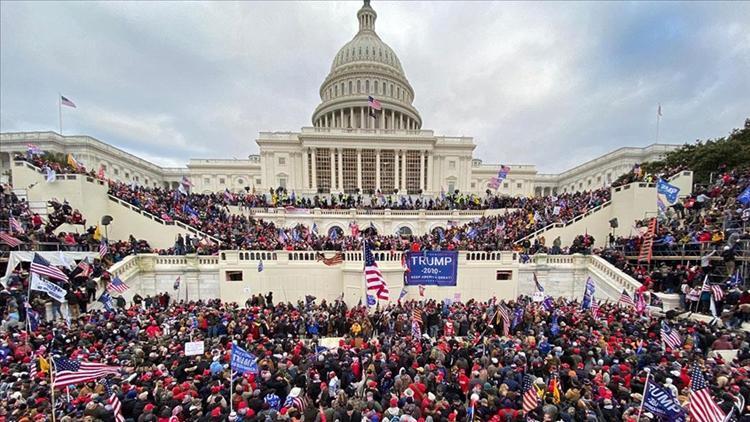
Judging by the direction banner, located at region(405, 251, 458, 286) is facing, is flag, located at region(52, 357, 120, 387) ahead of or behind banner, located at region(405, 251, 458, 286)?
ahead

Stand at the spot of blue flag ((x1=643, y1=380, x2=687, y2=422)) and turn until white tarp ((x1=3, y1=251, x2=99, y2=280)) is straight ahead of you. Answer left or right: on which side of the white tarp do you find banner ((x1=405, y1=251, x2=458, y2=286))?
right

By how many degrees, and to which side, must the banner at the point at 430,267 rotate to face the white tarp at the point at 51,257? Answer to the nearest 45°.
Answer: approximately 90° to its right

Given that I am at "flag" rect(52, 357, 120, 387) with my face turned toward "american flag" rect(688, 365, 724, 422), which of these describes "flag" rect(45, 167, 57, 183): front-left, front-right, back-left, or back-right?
back-left

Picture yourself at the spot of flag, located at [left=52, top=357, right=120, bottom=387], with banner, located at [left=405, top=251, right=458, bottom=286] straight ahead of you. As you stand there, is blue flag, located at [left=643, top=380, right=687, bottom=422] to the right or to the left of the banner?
right

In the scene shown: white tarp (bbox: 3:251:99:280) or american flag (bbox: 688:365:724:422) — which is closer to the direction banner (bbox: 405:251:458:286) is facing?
the american flag

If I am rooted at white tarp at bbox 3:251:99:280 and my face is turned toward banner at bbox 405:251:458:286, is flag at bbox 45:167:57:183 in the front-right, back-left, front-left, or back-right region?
back-left

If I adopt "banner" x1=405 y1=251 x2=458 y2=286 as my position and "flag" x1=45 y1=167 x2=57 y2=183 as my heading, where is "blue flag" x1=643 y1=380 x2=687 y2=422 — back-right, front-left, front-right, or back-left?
back-left

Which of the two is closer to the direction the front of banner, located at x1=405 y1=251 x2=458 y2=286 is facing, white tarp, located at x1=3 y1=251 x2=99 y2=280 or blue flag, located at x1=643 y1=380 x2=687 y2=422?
the blue flag

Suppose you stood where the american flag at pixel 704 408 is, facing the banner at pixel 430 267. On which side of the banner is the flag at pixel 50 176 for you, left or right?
left

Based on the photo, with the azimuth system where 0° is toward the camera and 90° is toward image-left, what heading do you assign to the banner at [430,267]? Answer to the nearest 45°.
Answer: approximately 0°

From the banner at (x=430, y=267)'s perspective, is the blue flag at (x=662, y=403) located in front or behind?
in front

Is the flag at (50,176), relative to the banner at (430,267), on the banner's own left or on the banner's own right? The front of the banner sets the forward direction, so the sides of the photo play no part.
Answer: on the banner's own right
